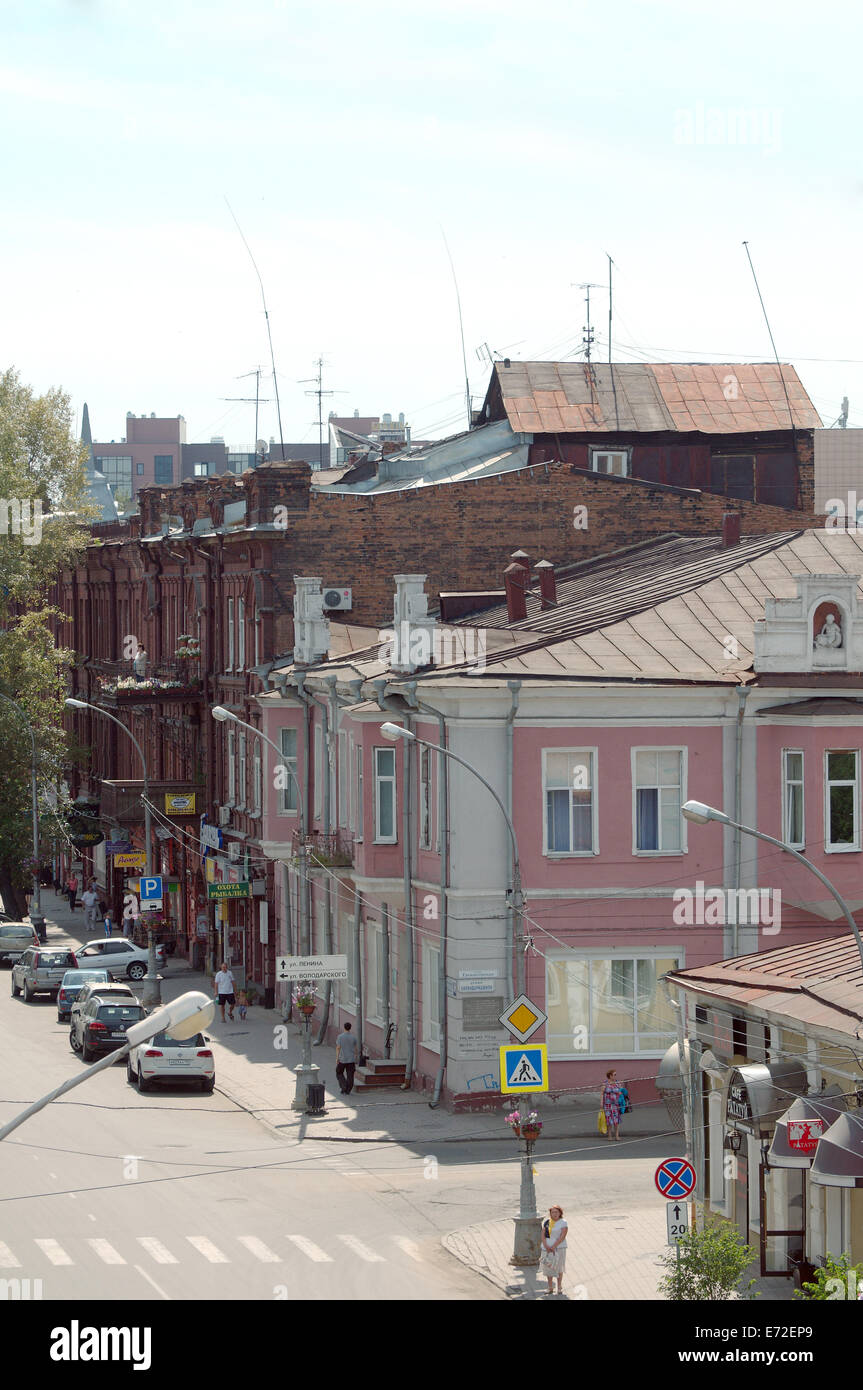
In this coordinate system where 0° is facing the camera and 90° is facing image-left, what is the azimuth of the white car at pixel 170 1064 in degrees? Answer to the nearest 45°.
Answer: approximately 180°

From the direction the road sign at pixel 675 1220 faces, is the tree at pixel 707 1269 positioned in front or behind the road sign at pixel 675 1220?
in front

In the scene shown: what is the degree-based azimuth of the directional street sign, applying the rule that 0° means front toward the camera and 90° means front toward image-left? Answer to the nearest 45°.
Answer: approximately 0°

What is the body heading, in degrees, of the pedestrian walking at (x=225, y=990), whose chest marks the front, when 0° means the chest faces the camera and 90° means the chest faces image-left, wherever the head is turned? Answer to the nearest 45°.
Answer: approximately 0°

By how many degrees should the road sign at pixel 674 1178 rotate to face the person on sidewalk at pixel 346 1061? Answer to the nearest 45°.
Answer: approximately 180°

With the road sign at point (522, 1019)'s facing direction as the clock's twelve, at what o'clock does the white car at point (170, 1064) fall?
The white car is roughly at 5 o'clock from the road sign.

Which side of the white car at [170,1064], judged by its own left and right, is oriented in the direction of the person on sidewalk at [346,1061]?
right

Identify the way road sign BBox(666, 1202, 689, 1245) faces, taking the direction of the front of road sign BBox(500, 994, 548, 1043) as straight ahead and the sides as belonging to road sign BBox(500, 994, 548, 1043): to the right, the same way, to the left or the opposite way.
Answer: the same way

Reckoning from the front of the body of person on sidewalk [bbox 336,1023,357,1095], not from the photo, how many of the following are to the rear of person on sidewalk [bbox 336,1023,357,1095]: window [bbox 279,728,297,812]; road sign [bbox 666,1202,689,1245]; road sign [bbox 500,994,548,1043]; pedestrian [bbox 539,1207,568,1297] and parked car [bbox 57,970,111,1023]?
3

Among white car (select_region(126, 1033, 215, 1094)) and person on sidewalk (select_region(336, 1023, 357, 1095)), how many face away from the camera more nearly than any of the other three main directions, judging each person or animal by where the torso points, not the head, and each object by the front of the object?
2

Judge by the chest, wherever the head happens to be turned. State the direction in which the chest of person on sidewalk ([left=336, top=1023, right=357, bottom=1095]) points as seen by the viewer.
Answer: away from the camera

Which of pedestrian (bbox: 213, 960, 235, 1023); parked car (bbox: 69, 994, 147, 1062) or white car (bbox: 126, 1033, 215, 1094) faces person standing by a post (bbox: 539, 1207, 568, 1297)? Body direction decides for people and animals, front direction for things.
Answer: pedestrian (bbox: 213, 960, 235, 1023)

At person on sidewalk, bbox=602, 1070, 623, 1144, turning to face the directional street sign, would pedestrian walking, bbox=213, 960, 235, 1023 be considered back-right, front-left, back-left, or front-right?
front-right

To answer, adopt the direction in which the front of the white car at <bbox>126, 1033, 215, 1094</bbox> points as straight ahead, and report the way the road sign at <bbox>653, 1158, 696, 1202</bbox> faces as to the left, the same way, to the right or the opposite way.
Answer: the opposite way

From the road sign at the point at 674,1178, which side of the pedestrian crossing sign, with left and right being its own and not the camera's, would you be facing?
front

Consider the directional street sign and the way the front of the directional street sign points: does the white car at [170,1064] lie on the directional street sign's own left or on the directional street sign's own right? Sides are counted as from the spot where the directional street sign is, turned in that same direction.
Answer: on the directional street sign's own right

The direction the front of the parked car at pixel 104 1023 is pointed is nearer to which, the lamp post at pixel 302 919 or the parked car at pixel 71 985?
the parked car
